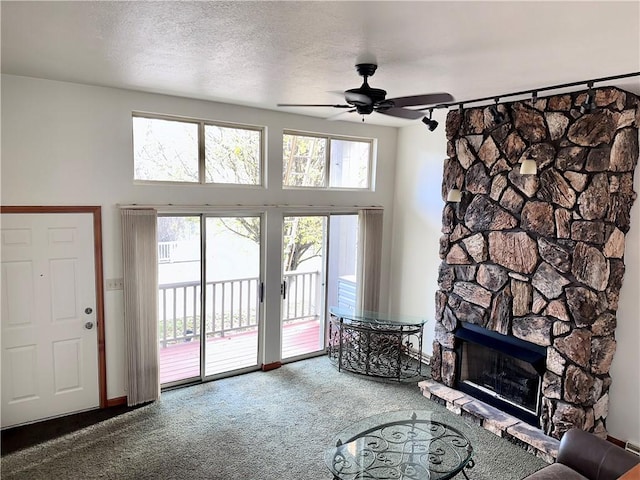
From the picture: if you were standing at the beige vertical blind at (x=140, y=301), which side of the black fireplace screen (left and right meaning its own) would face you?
front

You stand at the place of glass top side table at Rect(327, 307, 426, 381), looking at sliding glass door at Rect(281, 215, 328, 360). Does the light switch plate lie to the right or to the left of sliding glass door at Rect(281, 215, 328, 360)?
left

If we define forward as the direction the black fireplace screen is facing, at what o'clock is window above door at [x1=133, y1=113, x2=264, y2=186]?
The window above door is roughly at 1 o'clock from the black fireplace screen.

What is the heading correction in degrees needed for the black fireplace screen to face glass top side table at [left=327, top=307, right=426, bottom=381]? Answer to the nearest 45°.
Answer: approximately 45° to its right

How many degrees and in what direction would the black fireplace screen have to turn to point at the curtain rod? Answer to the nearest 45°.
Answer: approximately 45° to its right

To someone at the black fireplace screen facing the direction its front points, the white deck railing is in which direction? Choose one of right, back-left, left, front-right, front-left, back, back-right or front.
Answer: front-right

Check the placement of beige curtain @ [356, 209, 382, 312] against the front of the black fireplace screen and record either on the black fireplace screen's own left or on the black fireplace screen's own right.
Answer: on the black fireplace screen's own right

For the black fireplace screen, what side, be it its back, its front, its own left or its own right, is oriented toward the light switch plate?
front

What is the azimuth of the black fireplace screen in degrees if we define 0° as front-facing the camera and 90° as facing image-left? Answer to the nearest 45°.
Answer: approximately 45°

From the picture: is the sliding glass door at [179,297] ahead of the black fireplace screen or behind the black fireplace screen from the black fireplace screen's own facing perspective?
ahead
